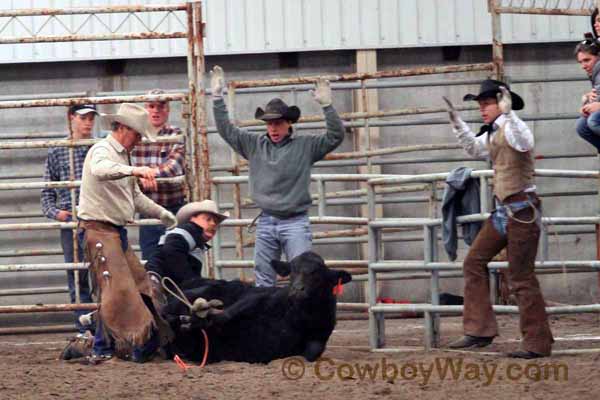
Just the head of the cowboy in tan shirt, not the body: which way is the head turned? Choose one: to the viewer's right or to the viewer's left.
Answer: to the viewer's right

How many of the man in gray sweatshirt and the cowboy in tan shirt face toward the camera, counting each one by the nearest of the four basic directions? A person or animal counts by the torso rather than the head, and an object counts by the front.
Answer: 1

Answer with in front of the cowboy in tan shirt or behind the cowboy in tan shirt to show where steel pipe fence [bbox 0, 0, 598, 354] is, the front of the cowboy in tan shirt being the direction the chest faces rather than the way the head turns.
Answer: in front

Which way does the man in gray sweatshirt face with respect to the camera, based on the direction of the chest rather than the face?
toward the camera

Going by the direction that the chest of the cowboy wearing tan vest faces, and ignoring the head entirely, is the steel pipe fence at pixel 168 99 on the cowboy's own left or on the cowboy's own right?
on the cowboy's own right

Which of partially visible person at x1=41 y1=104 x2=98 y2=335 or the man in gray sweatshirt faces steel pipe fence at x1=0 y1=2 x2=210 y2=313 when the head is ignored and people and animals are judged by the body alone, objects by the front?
the partially visible person

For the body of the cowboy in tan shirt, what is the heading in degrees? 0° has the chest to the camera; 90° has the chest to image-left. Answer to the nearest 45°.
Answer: approximately 270°

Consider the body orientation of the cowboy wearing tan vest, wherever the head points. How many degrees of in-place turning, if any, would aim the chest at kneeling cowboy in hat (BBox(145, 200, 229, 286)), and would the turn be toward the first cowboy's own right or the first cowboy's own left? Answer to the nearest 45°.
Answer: approximately 45° to the first cowboy's own right

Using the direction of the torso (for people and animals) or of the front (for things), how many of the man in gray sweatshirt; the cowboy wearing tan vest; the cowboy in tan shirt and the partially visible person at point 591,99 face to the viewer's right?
1

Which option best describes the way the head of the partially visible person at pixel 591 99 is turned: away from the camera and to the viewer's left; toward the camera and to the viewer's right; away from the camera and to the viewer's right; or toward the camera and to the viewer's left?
toward the camera and to the viewer's left
